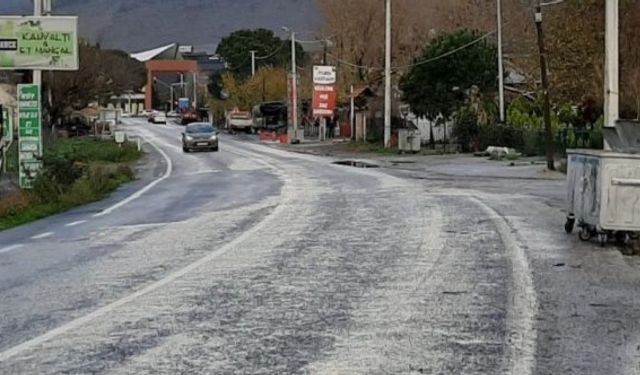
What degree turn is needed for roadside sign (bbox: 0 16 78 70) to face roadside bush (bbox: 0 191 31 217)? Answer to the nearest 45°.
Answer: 0° — it already faces it

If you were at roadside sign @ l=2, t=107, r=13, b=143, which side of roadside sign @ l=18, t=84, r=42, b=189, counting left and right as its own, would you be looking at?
back

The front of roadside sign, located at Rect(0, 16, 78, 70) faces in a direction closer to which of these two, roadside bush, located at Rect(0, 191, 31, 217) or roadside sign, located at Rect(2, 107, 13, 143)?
the roadside bush

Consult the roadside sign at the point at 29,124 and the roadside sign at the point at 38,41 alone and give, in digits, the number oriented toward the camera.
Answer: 2

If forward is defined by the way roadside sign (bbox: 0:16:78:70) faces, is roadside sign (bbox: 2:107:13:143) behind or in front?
behind

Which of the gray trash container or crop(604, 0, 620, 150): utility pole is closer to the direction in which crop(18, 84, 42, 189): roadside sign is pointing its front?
the gray trash container

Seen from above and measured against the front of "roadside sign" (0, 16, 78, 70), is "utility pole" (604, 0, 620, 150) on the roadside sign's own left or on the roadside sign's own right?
on the roadside sign's own left
